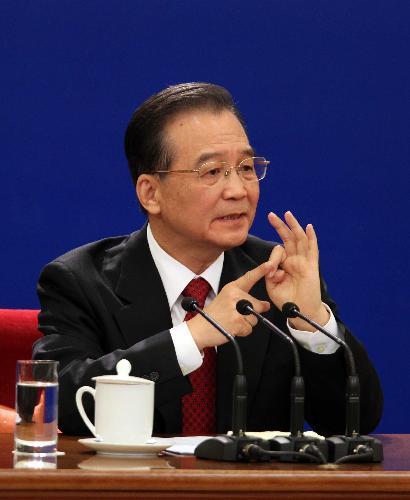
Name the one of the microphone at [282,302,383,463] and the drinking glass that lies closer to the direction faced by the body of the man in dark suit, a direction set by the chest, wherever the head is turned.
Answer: the microphone

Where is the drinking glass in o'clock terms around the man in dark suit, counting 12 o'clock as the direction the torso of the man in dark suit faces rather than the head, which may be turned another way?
The drinking glass is roughly at 2 o'clock from the man in dark suit.

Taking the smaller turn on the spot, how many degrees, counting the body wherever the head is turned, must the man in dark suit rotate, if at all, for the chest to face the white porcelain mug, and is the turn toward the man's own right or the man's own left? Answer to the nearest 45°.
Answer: approximately 45° to the man's own right

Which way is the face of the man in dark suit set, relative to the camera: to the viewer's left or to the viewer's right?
to the viewer's right

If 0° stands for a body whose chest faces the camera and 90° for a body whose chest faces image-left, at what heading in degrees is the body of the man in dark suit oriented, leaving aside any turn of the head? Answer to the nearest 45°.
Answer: approximately 315°
